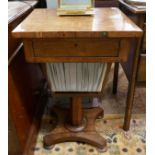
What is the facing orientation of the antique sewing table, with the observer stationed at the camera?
facing the viewer
